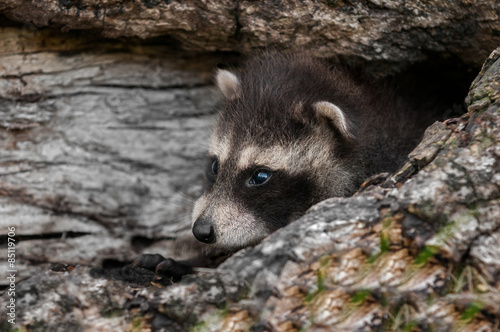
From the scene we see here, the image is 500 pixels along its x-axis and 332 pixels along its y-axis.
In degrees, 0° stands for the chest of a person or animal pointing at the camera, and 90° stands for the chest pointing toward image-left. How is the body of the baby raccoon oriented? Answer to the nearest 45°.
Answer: approximately 45°
